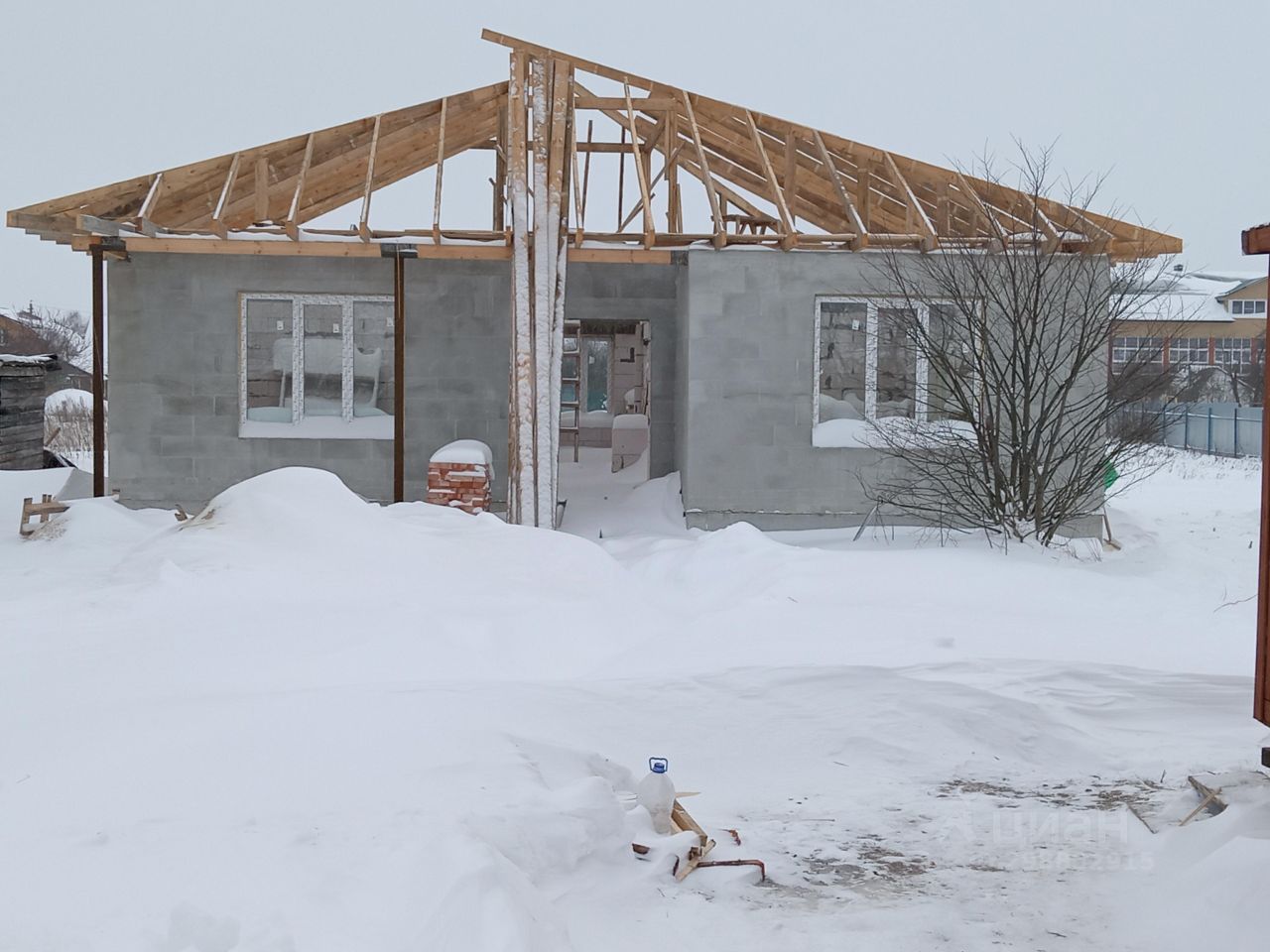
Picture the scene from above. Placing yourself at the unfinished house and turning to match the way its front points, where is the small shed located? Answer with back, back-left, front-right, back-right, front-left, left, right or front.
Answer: back-right

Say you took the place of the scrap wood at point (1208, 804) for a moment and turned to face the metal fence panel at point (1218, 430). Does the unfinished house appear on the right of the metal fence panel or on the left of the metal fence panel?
left

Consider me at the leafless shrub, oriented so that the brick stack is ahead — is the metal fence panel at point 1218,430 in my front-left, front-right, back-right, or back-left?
back-right

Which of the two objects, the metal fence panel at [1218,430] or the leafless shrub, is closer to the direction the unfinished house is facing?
the leafless shrub

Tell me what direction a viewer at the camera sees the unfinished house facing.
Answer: facing the viewer

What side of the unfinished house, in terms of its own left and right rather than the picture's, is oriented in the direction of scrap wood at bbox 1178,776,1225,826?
front

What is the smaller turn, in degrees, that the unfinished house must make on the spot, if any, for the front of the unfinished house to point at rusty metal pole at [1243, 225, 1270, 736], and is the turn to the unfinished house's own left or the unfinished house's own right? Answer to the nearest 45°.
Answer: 0° — it already faces it

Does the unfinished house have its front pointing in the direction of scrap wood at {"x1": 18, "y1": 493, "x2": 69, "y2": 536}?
no

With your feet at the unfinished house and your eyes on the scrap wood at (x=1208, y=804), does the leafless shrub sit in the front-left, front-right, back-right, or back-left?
front-left

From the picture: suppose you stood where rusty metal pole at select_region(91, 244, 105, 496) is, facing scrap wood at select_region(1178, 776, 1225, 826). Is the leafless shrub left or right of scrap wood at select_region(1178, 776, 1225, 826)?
left
